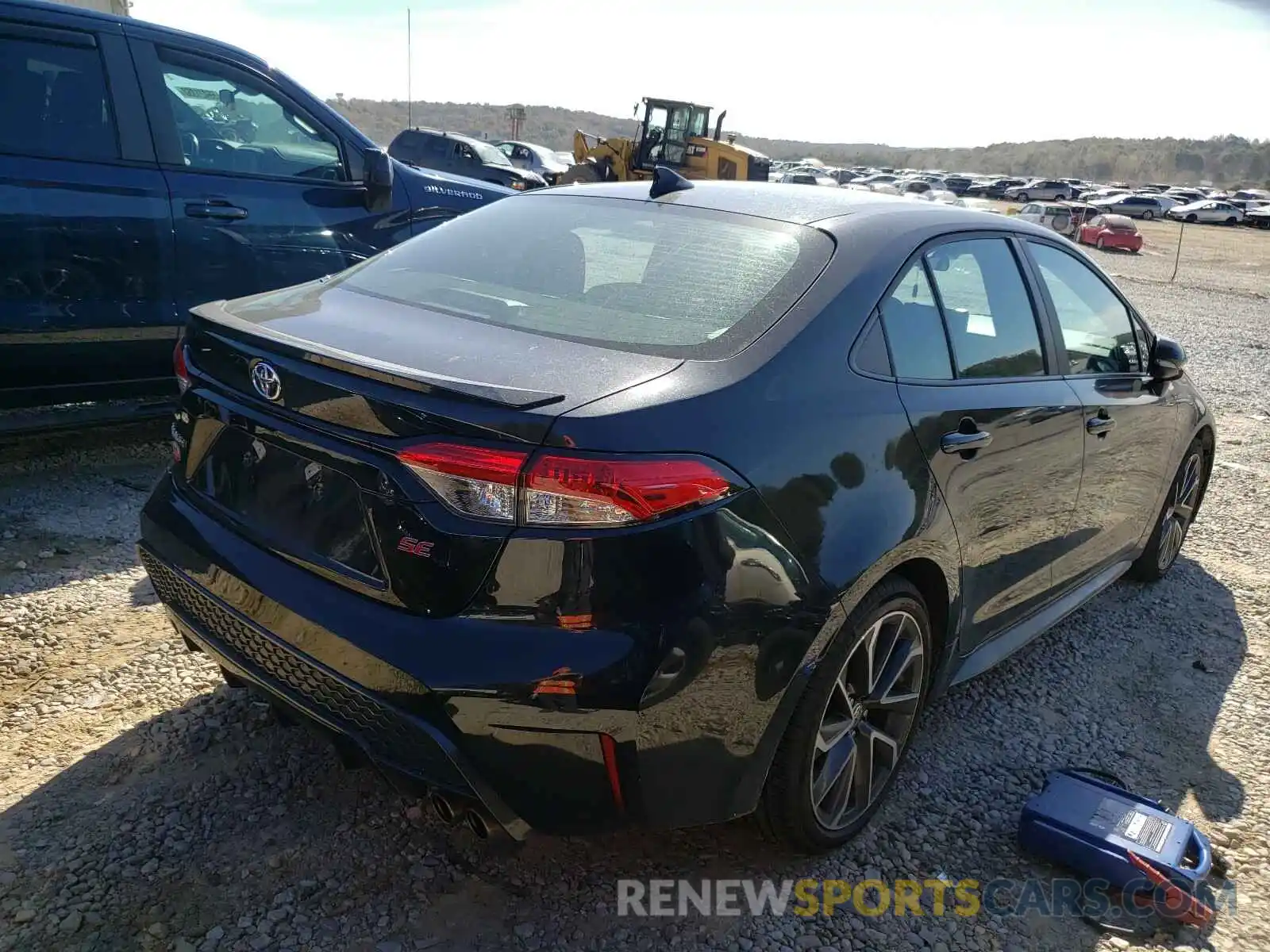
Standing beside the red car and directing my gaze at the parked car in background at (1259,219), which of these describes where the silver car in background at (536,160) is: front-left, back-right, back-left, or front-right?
back-left

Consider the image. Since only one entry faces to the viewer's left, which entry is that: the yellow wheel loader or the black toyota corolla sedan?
the yellow wheel loader

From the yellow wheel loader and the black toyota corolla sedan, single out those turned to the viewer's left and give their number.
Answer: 1

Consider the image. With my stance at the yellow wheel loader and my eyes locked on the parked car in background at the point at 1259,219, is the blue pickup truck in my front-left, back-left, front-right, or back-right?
back-right

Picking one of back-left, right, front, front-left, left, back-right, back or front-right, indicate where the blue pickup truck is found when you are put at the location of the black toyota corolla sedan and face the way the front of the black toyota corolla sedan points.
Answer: left

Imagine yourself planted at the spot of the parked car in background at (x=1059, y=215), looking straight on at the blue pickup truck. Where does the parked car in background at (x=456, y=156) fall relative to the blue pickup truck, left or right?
right

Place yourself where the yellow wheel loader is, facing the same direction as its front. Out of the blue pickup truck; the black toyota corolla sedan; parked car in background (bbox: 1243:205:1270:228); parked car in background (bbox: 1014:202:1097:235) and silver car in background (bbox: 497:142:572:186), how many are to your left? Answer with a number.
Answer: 2

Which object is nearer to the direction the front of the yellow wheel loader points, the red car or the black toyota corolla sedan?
the black toyota corolla sedan

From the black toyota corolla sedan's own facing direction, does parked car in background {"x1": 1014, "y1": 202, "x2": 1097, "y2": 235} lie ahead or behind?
ahead

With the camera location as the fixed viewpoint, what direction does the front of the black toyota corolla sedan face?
facing away from the viewer and to the right of the viewer

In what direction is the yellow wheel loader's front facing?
to the viewer's left
